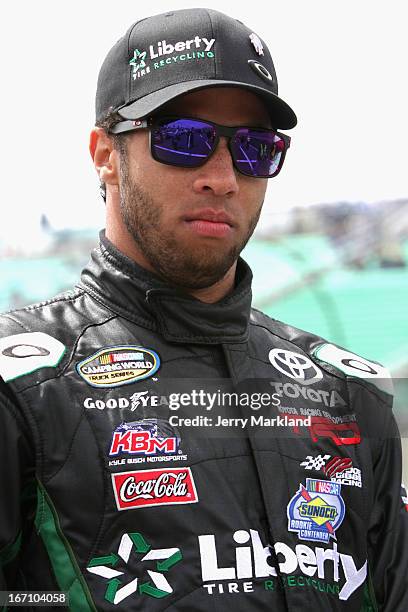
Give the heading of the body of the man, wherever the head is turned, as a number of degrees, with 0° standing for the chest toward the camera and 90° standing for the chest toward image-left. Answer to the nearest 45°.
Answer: approximately 315°

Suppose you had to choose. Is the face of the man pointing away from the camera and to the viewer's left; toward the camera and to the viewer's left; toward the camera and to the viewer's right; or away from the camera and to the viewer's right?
toward the camera and to the viewer's right
